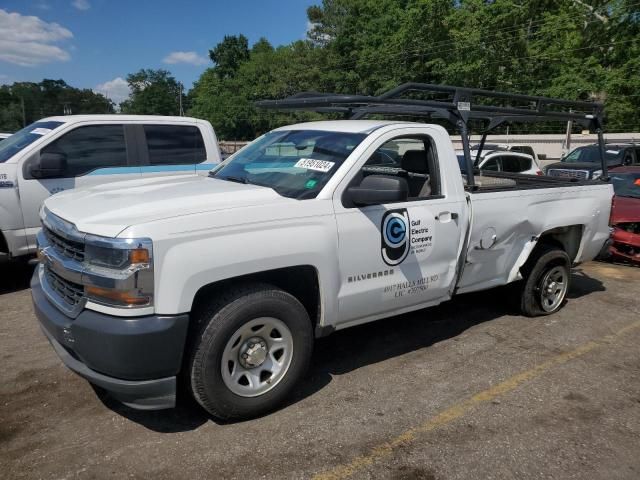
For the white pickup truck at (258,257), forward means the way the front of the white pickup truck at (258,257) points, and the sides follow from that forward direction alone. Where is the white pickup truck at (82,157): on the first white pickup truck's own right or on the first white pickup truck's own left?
on the first white pickup truck's own right

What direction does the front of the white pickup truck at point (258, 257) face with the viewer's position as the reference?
facing the viewer and to the left of the viewer
